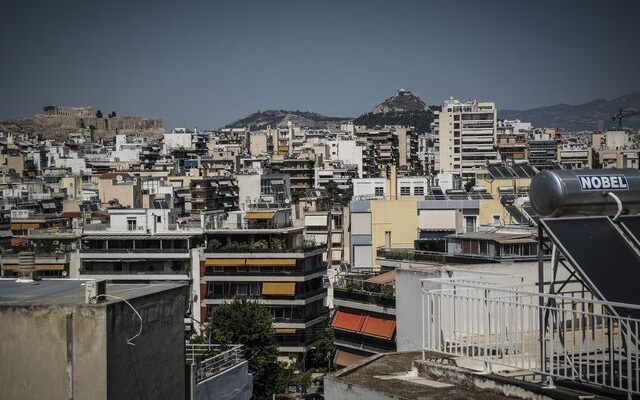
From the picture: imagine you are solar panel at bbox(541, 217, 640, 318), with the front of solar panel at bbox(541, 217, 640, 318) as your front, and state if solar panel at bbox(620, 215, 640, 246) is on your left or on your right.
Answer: on your left

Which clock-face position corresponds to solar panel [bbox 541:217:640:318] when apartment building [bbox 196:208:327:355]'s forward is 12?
The solar panel is roughly at 12 o'clock from the apartment building.

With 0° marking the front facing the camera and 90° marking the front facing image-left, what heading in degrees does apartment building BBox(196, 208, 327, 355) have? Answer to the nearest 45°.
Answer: approximately 0°

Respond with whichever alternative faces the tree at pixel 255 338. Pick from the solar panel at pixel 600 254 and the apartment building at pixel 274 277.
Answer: the apartment building

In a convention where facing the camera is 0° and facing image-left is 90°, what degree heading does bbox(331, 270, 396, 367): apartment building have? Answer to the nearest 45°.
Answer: approximately 45°

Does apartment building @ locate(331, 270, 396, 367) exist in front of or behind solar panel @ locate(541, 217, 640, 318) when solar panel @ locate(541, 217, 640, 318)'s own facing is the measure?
behind

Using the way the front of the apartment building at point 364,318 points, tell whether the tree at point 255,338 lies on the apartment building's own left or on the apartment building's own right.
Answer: on the apartment building's own right
